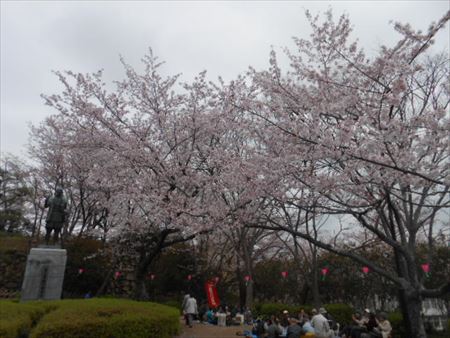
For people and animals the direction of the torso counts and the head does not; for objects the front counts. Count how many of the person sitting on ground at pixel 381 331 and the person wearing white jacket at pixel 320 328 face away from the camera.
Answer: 1

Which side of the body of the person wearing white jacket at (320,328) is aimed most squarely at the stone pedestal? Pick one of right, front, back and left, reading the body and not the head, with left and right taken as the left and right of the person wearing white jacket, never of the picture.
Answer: left

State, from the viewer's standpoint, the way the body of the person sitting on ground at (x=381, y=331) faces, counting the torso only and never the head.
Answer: to the viewer's left

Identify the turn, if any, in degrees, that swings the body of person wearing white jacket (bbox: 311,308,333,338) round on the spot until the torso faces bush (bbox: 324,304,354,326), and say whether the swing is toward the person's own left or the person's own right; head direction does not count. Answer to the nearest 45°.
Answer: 0° — they already face it

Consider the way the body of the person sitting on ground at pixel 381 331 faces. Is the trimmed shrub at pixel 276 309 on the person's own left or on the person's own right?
on the person's own right

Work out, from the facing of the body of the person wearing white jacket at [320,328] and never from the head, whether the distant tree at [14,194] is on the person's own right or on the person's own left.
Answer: on the person's own left

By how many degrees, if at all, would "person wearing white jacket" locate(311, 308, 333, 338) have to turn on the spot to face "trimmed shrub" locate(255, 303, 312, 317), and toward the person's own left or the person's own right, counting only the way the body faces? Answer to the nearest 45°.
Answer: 0° — they already face it

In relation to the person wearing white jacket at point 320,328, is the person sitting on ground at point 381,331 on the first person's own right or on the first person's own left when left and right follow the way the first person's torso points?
on the first person's own right

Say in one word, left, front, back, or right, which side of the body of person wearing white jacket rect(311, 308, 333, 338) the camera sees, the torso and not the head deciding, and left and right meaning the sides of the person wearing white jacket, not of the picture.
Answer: back
